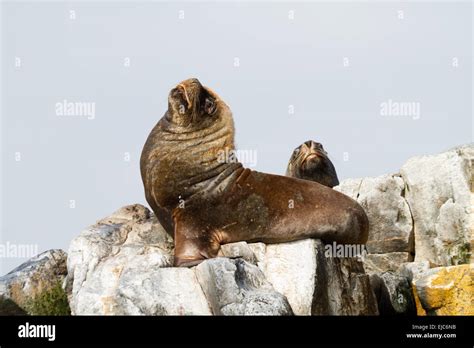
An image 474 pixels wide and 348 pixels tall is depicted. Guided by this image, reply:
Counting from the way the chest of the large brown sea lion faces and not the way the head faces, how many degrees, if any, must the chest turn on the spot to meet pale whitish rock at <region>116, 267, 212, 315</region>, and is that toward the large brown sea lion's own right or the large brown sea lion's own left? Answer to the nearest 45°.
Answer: approximately 45° to the large brown sea lion's own left

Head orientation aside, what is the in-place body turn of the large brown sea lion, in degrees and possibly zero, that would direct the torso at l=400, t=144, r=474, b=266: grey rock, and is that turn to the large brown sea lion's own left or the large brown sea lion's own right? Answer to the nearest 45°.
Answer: approximately 135° to the large brown sea lion's own right

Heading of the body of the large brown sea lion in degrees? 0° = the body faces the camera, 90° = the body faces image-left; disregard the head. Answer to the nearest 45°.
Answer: approximately 90°

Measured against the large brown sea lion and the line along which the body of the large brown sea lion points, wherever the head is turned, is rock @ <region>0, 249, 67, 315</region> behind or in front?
in front

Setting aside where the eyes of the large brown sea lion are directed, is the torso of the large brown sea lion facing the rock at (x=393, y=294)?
no

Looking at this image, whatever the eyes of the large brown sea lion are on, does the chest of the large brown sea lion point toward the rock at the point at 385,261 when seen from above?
no

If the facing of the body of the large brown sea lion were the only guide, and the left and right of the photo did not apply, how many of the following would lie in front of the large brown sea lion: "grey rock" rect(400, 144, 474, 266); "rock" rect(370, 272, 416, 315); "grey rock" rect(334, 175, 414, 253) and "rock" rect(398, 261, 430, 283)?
0

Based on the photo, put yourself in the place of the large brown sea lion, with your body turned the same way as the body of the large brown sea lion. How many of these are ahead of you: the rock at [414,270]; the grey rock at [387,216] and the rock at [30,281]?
1
